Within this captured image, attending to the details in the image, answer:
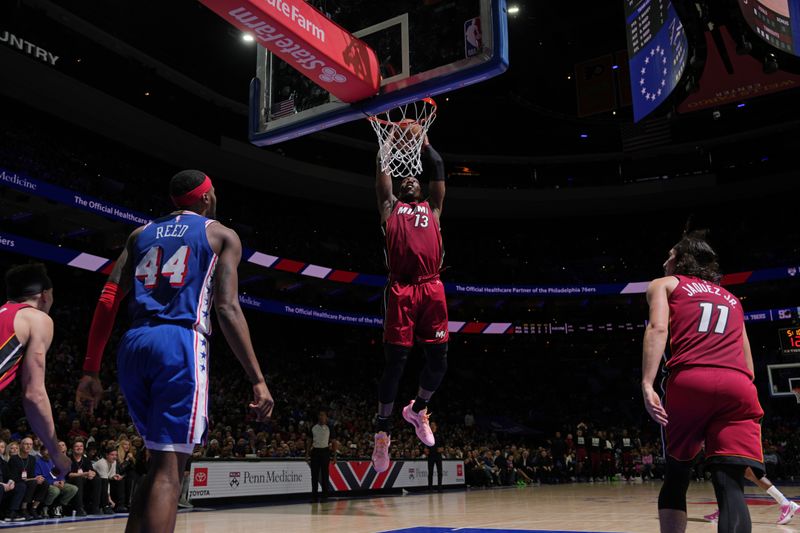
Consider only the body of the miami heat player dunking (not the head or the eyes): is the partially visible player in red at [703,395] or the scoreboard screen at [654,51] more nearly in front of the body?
the partially visible player in red

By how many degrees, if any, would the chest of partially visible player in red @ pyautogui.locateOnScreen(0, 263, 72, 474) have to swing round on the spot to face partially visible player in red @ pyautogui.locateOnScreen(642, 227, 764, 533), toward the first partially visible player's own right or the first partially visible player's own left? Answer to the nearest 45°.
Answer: approximately 90° to the first partially visible player's own right

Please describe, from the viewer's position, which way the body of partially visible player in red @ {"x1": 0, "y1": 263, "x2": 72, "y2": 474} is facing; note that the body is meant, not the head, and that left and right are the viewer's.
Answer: facing away from the viewer and to the right of the viewer

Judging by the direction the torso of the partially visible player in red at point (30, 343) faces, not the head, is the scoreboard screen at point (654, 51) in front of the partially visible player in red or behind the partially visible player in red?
in front

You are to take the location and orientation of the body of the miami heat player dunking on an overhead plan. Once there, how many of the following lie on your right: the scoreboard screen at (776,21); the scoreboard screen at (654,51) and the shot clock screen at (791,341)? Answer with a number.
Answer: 0

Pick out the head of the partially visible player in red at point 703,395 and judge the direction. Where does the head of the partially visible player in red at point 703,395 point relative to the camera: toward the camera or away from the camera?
away from the camera

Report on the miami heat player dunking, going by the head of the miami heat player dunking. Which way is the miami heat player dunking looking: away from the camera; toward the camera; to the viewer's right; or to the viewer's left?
toward the camera

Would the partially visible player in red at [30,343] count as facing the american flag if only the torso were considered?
yes

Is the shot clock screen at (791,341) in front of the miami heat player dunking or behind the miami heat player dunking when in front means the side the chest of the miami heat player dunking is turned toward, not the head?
behind

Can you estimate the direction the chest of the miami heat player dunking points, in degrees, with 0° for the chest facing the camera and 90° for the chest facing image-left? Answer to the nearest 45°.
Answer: approximately 0°

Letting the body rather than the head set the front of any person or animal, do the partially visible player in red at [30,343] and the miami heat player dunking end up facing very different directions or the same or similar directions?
very different directions

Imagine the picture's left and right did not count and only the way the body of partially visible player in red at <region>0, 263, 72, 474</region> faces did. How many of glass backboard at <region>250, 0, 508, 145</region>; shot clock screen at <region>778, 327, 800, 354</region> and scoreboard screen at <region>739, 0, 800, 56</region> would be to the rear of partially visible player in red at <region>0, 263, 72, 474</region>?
0

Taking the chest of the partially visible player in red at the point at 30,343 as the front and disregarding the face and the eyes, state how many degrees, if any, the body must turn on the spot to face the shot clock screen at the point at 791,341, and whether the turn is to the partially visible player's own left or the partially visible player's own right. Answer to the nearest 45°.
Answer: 0° — they already face it

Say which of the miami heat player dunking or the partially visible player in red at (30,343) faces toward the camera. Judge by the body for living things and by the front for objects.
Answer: the miami heat player dunking

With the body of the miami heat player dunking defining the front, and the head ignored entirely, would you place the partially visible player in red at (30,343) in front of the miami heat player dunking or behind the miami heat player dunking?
in front
